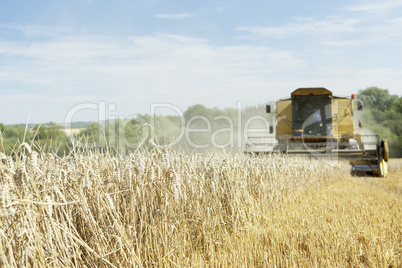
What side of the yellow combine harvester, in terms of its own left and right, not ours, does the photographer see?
front
